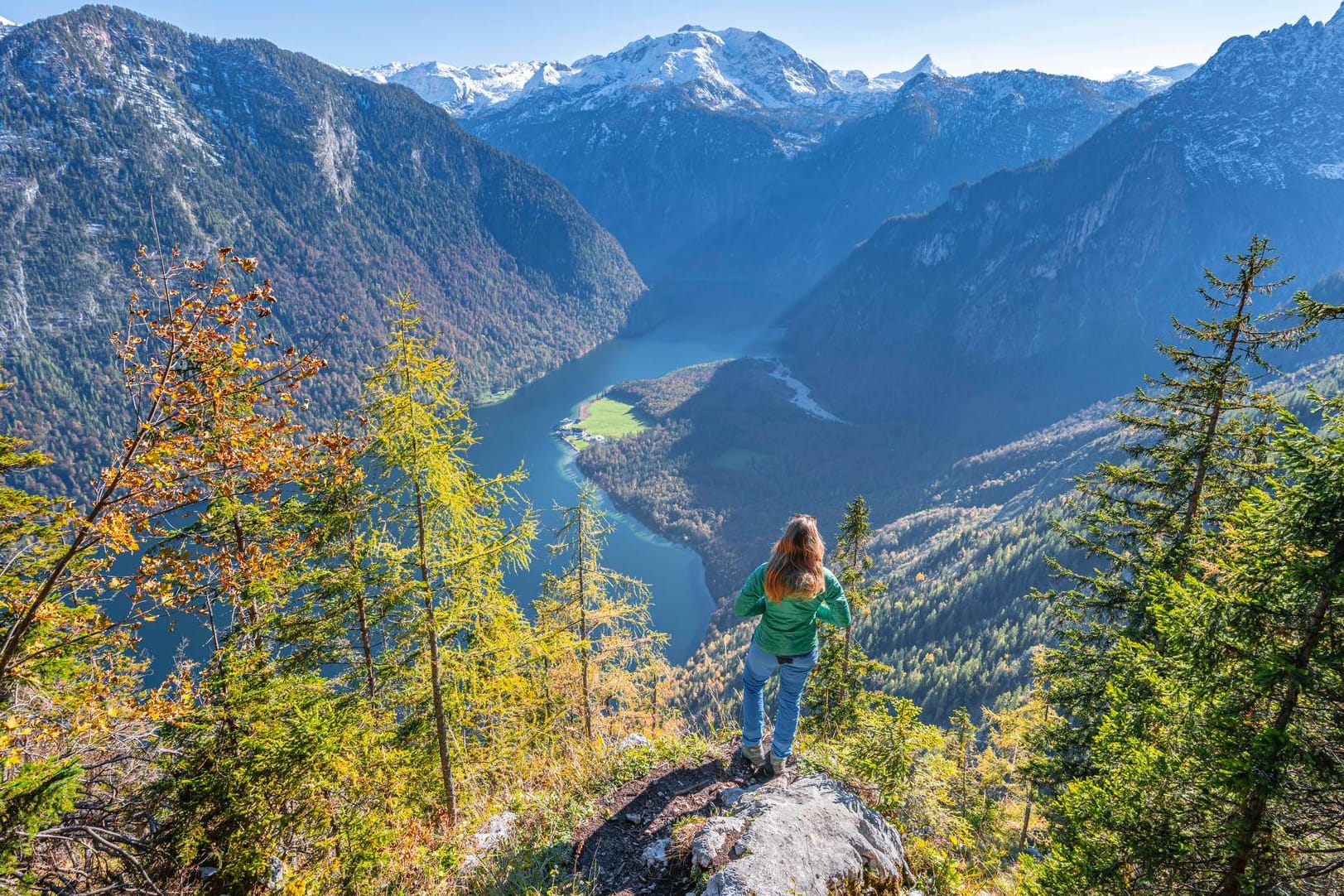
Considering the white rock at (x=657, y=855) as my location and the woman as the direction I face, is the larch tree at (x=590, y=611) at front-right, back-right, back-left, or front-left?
front-left

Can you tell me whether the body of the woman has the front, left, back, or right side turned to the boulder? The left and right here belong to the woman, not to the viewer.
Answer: back

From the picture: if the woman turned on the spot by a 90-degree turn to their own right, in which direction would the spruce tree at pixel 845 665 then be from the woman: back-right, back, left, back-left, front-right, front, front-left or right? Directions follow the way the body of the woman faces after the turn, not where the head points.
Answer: left

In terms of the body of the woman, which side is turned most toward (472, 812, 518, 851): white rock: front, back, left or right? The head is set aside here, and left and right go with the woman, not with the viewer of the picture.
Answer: left

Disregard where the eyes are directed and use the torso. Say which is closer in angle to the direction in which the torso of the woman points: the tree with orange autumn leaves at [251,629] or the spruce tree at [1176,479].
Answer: the spruce tree

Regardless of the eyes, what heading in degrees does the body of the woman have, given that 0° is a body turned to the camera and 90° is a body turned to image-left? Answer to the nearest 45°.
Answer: approximately 180°

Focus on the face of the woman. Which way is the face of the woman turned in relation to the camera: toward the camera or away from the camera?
away from the camera

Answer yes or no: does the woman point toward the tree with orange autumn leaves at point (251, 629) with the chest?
no

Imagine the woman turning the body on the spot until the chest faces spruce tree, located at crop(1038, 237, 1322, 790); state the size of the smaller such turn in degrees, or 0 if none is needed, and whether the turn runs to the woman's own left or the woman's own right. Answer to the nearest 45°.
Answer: approximately 45° to the woman's own right

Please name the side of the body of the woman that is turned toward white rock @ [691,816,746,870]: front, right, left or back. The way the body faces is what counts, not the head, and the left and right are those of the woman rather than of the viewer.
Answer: back
